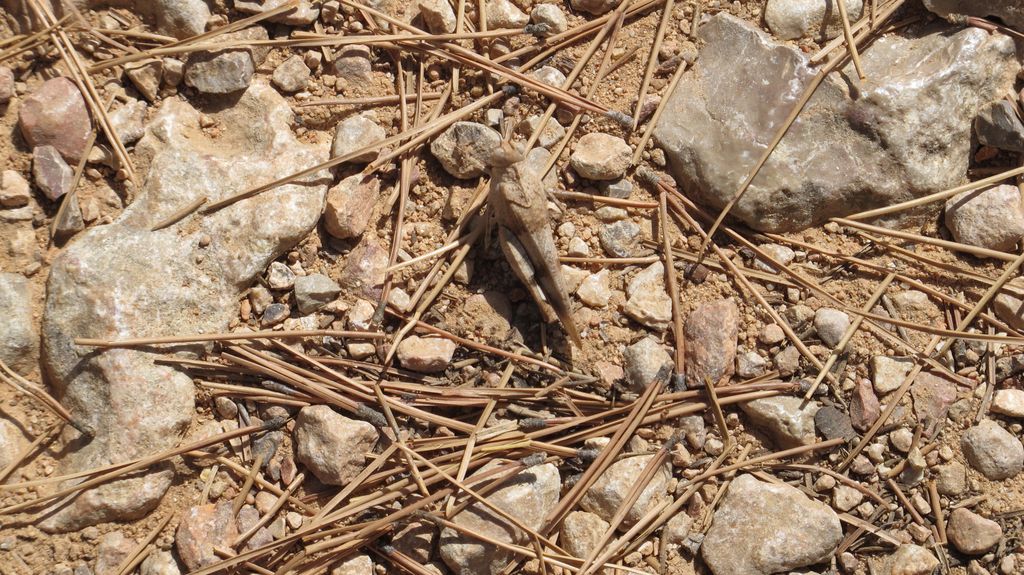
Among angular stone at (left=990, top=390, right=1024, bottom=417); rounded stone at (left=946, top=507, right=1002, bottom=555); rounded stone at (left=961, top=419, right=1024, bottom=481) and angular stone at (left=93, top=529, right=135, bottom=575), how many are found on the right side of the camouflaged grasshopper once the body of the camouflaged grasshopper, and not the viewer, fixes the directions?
3

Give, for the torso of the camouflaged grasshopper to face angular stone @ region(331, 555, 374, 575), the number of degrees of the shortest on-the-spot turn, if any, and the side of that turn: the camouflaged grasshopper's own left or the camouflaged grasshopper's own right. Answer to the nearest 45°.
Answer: approximately 135° to the camouflaged grasshopper's own left

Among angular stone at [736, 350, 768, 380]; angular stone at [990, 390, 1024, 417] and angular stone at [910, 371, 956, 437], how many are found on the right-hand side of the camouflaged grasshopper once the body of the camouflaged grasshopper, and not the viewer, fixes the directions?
3

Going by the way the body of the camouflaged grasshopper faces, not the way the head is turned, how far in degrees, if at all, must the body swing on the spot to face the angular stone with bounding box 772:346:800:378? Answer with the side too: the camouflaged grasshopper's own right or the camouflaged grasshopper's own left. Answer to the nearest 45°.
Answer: approximately 90° to the camouflaged grasshopper's own right

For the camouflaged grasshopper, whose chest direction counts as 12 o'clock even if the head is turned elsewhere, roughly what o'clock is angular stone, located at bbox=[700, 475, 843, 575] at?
The angular stone is roughly at 4 o'clock from the camouflaged grasshopper.

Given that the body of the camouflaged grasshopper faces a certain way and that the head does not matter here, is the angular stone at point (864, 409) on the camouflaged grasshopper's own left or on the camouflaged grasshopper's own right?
on the camouflaged grasshopper's own right

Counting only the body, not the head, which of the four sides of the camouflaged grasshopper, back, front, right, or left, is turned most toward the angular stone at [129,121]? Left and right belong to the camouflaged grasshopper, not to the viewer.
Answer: left

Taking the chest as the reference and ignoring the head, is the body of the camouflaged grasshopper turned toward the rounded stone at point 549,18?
yes

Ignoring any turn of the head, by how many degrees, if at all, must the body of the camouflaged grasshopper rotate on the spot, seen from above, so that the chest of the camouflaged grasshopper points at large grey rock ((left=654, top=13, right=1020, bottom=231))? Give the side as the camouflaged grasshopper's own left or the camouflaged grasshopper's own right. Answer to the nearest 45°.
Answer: approximately 45° to the camouflaged grasshopper's own right

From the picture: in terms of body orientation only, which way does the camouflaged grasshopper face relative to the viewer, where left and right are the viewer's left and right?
facing away from the viewer

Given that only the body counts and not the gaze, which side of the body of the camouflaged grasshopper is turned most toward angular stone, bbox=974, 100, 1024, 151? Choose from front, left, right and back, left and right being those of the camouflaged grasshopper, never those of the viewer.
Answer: right

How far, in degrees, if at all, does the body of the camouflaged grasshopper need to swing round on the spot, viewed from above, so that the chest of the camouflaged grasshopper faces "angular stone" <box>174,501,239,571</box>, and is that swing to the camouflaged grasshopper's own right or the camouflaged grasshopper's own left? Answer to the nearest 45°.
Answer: approximately 135° to the camouflaged grasshopper's own left
